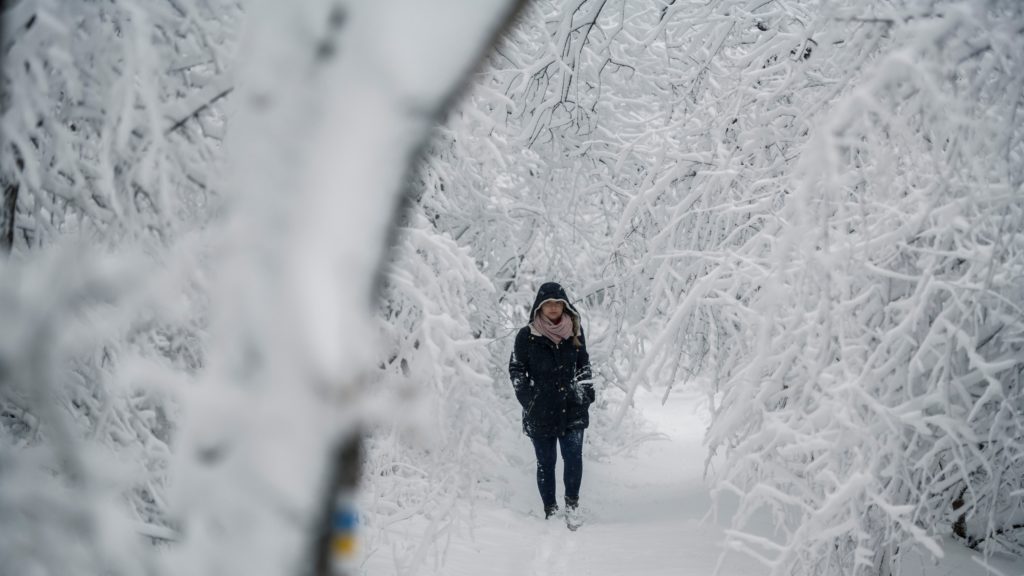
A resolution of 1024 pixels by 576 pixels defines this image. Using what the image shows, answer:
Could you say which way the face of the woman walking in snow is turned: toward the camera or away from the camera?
toward the camera

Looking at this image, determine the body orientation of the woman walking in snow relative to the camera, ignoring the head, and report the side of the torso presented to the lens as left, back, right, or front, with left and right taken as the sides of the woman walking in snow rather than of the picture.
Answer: front
